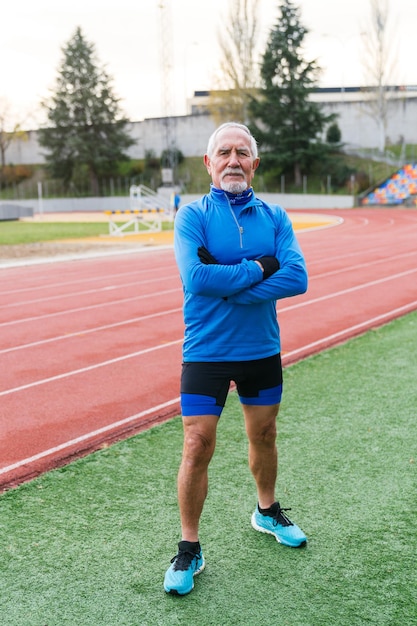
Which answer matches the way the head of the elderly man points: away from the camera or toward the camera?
toward the camera

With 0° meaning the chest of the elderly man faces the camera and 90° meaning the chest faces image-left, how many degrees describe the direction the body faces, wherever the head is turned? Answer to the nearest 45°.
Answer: approximately 0°
